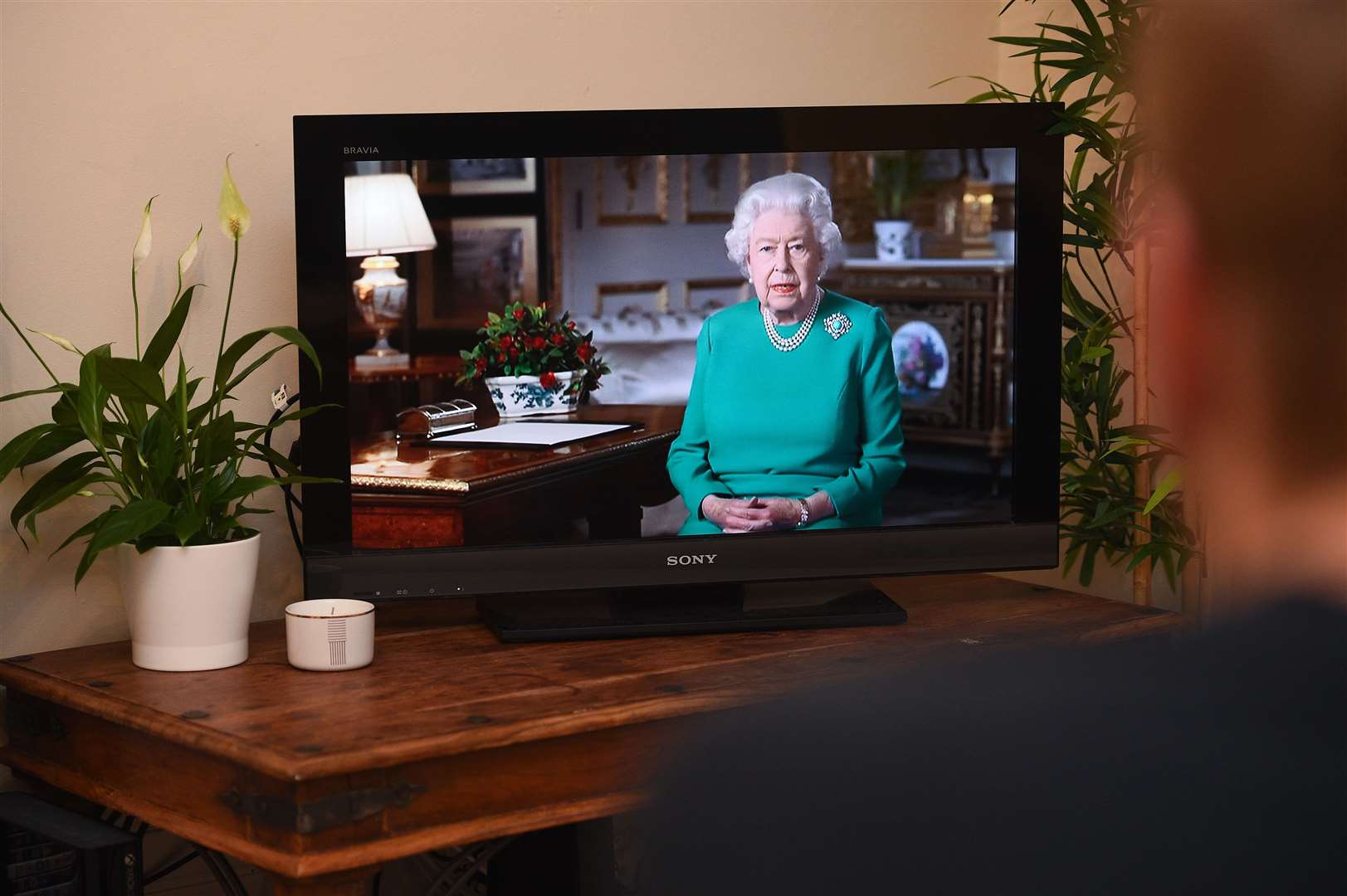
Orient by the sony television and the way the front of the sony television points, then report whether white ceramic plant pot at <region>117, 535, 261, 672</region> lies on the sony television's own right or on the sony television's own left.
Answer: on the sony television's own right

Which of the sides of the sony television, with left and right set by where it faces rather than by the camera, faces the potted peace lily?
right

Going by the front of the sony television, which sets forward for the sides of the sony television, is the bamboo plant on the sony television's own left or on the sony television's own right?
on the sony television's own left

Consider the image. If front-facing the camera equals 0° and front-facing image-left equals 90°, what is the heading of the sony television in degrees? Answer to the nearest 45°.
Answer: approximately 0°
